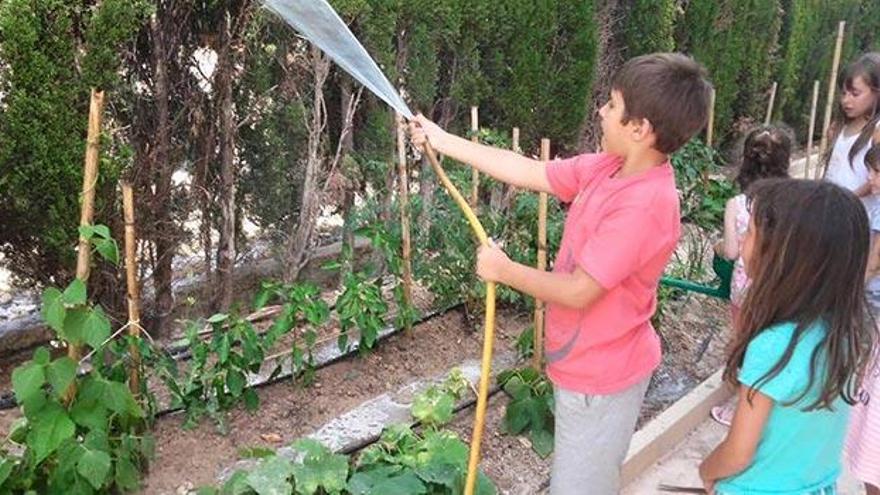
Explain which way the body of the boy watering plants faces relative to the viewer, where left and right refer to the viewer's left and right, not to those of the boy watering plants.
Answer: facing to the left of the viewer

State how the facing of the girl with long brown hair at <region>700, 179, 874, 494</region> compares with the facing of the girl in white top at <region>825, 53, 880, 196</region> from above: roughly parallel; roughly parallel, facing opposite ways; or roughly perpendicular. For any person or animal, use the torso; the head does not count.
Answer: roughly perpendicular

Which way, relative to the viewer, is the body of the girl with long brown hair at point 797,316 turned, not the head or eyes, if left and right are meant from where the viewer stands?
facing away from the viewer and to the left of the viewer

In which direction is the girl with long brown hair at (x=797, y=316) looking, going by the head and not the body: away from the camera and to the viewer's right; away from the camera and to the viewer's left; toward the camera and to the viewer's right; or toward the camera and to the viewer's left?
away from the camera and to the viewer's left

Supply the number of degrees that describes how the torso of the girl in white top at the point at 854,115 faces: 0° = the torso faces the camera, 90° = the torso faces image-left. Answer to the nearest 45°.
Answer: approximately 45°

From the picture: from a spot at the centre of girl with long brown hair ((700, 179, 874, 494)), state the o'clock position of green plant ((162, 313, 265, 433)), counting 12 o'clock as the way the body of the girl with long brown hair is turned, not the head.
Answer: The green plant is roughly at 11 o'clock from the girl with long brown hair.

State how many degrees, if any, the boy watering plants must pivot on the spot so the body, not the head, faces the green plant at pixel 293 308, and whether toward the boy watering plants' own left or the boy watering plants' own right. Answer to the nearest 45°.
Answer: approximately 45° to the boy watering plants' own right
